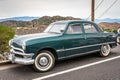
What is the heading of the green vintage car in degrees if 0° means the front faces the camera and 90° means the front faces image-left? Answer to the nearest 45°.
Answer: approximately 45°

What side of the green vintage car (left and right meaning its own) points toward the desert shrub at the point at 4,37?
right
